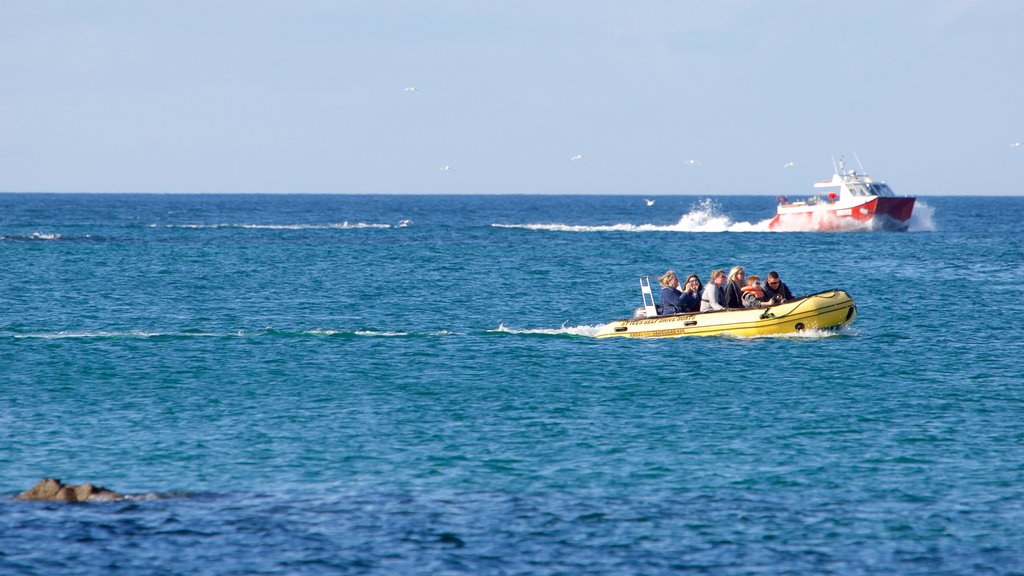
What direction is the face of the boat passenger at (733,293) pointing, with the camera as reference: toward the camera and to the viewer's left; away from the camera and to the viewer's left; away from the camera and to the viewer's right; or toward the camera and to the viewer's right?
toward the camera and to the viewer's right

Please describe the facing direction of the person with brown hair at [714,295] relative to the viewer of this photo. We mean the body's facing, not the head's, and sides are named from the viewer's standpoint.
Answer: facing to the right of the viewer

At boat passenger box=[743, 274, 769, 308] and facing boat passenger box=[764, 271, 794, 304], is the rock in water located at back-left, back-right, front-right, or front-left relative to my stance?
back-right

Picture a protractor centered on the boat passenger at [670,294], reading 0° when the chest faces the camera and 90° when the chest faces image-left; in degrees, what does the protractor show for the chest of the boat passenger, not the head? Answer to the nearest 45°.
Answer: approximately 270°

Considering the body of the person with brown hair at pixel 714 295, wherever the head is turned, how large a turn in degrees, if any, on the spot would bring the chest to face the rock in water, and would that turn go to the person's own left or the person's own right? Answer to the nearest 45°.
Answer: approximately 135° to the person's own right

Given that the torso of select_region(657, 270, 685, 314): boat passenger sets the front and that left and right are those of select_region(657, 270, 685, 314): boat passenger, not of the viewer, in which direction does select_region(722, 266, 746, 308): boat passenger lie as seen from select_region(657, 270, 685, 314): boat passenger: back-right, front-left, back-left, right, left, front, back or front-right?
front

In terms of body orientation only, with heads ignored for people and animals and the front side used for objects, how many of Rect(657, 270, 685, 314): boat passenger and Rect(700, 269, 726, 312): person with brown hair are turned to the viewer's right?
2

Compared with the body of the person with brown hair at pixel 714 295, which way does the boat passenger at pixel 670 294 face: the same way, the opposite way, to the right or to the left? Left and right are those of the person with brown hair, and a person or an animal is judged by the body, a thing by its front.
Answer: the same way

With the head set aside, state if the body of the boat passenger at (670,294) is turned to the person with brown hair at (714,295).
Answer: yes

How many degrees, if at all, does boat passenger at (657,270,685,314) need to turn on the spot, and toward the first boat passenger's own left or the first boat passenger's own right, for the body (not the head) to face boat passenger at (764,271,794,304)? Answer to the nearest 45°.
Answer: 0° — they already face them

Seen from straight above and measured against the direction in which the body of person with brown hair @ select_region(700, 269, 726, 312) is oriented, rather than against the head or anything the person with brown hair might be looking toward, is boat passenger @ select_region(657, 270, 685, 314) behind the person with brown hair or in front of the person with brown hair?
behind
